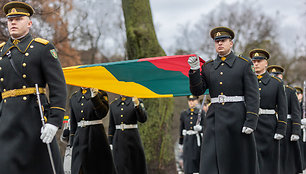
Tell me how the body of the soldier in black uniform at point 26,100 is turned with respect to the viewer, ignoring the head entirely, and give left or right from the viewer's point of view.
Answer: facing the viewer and to the left of the viewer

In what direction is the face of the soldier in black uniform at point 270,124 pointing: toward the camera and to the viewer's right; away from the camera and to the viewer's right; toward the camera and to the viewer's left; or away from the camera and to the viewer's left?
toward the camera and to the viewer's left

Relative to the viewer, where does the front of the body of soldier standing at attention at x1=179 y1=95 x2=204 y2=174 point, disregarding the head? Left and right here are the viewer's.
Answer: facing the viewer

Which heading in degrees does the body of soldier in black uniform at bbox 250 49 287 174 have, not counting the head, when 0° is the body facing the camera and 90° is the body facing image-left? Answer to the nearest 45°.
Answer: approximately 45°

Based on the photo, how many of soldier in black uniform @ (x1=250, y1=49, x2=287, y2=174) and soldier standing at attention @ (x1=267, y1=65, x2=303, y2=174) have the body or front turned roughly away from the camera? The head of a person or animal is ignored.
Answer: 0

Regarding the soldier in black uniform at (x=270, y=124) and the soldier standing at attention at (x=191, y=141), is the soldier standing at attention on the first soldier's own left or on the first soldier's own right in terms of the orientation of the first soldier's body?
on the first soldier's own right
